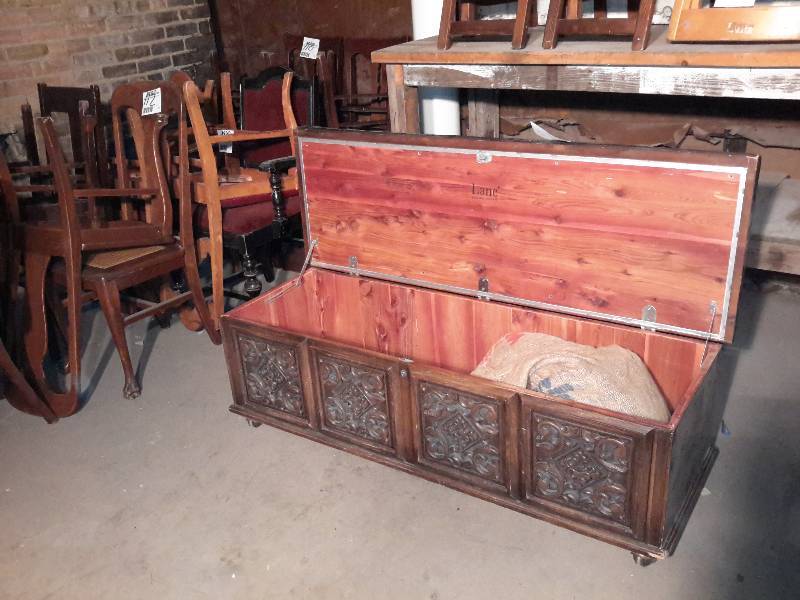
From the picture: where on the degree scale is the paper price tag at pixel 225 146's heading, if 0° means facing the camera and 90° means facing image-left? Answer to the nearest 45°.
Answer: approximately 0°

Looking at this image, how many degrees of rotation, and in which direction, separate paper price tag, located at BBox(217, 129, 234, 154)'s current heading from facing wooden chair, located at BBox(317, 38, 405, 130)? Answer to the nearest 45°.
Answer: approximately 135° to its left

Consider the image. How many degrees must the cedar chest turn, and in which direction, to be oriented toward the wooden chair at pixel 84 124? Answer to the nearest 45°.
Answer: approximately 90° to its right

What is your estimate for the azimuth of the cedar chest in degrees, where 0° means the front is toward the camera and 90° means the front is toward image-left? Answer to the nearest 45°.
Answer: approximately 45°

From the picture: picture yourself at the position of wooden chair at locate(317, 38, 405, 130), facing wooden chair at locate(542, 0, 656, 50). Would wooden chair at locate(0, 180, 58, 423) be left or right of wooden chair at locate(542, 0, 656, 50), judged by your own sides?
right

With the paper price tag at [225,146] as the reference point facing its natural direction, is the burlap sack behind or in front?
in front

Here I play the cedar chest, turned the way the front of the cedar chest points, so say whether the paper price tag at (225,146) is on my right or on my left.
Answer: on my right
